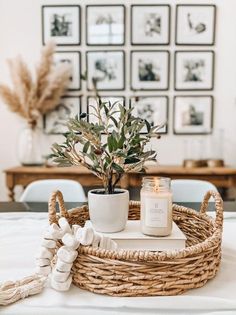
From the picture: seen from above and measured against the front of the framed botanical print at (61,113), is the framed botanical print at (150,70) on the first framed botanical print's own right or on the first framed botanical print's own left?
on the first framed botanical print's own left

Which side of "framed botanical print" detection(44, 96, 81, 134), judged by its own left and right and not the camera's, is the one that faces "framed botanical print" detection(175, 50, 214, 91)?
left

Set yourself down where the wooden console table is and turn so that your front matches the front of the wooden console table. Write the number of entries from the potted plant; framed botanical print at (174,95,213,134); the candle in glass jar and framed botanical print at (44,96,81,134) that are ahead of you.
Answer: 2

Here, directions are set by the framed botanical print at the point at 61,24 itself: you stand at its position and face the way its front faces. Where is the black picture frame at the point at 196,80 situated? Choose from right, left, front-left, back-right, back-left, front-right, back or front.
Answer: left

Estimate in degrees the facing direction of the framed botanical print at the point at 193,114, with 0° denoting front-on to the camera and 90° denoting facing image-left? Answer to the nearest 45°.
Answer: approximately 0°

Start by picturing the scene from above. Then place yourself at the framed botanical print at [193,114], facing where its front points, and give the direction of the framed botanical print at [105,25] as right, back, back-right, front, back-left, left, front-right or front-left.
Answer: right
